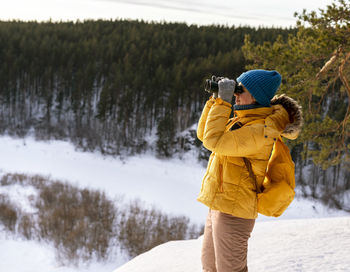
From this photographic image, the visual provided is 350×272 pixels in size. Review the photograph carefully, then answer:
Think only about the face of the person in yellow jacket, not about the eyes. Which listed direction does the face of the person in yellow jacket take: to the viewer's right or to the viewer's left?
to the viewer's left

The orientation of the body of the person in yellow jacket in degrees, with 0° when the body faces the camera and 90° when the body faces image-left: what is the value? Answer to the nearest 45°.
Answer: approximately 90°

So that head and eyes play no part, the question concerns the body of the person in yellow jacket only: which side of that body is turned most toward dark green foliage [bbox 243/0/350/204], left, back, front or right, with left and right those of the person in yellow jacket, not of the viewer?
right

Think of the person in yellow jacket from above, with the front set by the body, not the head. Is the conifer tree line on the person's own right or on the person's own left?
on the person's own right

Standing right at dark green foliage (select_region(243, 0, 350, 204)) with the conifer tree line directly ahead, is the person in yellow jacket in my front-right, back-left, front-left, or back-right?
back-left
